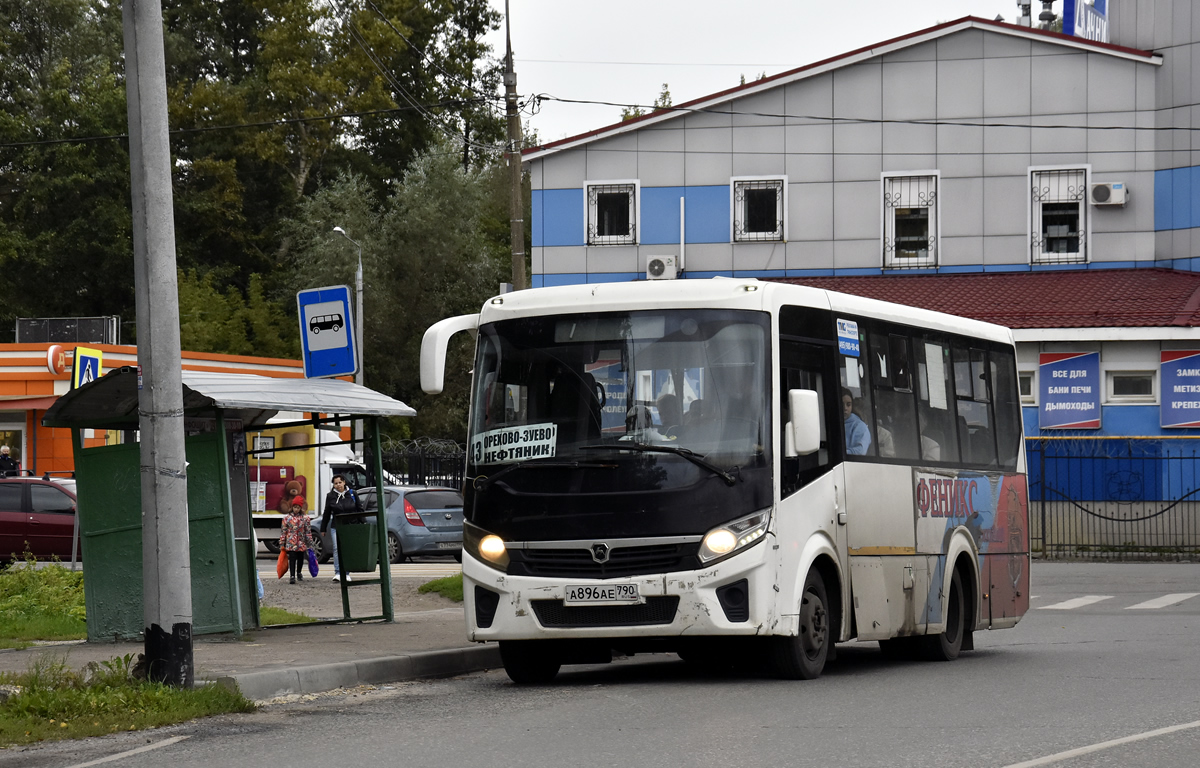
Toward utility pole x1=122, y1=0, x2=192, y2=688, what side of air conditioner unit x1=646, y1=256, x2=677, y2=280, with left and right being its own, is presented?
front

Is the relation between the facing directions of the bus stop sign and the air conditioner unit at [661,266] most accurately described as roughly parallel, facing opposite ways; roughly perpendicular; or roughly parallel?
roughly parallel

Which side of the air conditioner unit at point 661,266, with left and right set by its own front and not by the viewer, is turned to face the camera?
front

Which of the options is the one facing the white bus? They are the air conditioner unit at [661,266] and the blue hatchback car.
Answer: the air conditioner unit

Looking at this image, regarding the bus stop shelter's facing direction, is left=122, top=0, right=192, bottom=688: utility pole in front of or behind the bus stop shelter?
in front

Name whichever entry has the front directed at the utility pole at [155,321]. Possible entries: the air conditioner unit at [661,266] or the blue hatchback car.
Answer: the air conditioner unit

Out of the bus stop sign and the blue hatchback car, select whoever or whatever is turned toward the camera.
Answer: the bus stop sign

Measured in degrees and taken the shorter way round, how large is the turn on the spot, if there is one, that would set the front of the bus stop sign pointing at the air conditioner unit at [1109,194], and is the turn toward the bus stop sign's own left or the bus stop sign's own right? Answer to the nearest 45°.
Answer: approximately 135° to the bus stop sign's own left

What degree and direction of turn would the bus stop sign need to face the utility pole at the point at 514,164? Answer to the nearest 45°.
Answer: approximately 180°

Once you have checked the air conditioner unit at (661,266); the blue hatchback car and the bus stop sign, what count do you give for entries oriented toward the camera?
2

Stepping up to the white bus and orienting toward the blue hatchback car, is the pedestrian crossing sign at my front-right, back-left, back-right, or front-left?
front-left

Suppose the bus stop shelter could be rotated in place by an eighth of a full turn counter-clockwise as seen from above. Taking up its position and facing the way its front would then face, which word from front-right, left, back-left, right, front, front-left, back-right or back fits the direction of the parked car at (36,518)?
left

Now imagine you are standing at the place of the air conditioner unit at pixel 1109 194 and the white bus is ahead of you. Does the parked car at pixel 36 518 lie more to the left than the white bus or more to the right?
right

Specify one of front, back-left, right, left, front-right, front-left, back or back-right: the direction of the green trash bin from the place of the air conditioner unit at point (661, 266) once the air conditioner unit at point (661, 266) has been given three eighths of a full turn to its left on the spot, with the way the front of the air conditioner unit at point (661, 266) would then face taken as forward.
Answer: back-right
